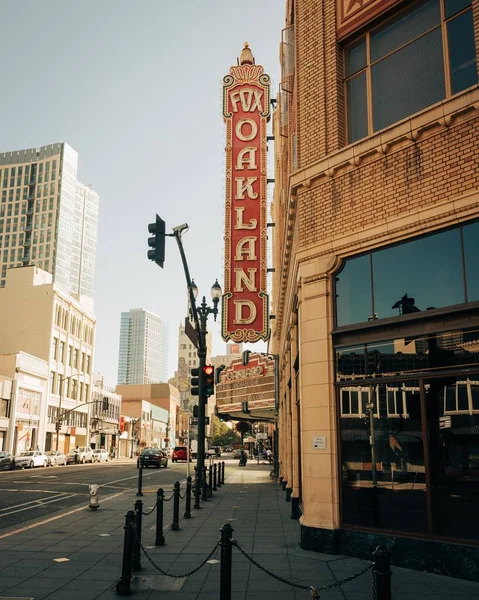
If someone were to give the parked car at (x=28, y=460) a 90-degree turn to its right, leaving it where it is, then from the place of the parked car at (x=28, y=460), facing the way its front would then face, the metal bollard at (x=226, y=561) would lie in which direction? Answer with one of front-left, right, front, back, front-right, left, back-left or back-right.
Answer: back-left

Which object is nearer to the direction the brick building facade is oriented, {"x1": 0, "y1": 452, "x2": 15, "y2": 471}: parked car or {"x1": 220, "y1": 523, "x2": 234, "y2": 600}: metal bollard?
the metal bollard

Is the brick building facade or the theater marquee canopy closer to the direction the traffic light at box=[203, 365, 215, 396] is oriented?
the brick building facade

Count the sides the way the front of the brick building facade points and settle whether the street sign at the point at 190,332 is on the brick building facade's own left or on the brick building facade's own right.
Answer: on the brick building facade's own right

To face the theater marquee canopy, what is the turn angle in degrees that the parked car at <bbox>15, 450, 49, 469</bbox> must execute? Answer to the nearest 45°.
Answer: approximately 90° to its left

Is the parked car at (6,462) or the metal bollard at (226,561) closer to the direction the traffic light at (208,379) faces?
the metal bollard

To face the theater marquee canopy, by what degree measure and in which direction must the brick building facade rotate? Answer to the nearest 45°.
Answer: approximately 135° to its right

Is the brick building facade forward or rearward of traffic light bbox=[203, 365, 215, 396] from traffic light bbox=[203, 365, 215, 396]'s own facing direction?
forward

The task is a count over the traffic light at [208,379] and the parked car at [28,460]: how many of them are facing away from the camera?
0

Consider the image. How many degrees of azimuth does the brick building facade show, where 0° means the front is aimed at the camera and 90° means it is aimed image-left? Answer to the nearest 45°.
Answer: approximately 45°

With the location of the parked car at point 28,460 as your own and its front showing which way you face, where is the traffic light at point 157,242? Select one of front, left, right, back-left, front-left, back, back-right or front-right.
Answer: front-left

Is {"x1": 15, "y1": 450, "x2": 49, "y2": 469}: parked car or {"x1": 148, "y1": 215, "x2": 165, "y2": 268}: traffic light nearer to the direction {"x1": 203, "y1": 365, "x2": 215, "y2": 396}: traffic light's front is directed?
the traffic light

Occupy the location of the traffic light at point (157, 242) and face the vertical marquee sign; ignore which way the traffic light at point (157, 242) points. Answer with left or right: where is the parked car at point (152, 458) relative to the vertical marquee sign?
left

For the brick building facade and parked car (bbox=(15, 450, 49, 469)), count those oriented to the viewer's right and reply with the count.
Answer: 0

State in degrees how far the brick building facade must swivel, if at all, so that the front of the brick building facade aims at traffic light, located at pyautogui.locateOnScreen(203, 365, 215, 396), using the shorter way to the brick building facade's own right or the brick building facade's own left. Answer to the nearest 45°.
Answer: approximately 90° to the brick building facade's own right

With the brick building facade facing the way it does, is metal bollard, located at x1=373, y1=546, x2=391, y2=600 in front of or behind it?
in front

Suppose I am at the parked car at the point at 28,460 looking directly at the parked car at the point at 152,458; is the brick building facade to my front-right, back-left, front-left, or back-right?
front-right

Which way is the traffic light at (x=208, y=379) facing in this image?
toward the camera
